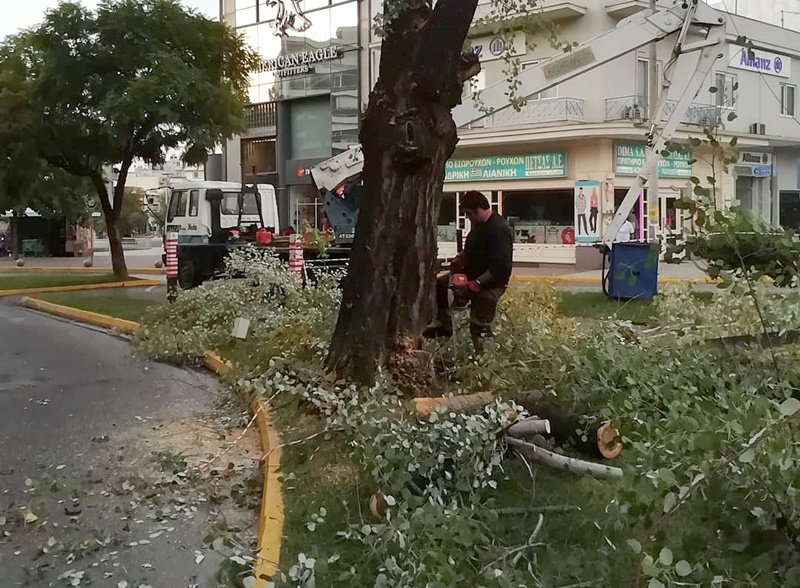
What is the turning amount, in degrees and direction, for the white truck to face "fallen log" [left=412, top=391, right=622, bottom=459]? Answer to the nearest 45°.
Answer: approximately 135° to its left

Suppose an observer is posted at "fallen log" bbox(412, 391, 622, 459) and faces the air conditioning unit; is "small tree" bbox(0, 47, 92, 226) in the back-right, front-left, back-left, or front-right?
front-left

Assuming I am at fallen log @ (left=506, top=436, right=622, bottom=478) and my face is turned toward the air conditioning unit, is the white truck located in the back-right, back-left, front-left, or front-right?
front-left

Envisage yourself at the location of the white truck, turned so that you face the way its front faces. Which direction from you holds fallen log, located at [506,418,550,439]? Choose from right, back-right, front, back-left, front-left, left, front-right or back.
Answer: back-left

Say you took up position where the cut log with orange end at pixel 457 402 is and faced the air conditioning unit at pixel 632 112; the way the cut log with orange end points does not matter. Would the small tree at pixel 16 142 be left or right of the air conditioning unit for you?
left

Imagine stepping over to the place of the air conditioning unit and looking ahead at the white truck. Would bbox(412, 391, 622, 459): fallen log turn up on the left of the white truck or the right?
left

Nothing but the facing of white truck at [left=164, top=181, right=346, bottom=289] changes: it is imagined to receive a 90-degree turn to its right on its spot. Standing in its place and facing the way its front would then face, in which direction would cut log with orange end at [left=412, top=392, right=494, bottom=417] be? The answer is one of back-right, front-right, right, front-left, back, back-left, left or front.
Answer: back-right

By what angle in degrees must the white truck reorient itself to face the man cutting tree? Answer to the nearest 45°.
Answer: approximately 135° to its left
